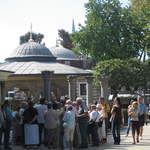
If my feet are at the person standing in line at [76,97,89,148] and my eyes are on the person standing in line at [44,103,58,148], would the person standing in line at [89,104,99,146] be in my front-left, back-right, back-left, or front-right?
back-right

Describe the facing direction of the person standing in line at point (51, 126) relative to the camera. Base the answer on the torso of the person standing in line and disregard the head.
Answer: away from the camera

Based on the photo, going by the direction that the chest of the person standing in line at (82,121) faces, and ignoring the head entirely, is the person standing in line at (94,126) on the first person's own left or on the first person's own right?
on the first person's own right

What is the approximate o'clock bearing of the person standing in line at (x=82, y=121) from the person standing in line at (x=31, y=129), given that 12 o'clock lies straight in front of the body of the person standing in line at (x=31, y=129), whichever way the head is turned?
the person standing in line at (x=82, y=121) is roughly at 3 o'clock from the person standing in line at (x=31, y=129).

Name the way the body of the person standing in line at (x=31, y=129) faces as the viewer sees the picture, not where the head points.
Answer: away from the camera

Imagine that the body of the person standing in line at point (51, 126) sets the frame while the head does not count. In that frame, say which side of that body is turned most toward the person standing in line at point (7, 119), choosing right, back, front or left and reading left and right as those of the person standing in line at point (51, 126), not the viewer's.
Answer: left

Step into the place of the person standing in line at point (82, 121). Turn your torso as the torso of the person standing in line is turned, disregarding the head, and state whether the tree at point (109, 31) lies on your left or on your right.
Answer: on your right
